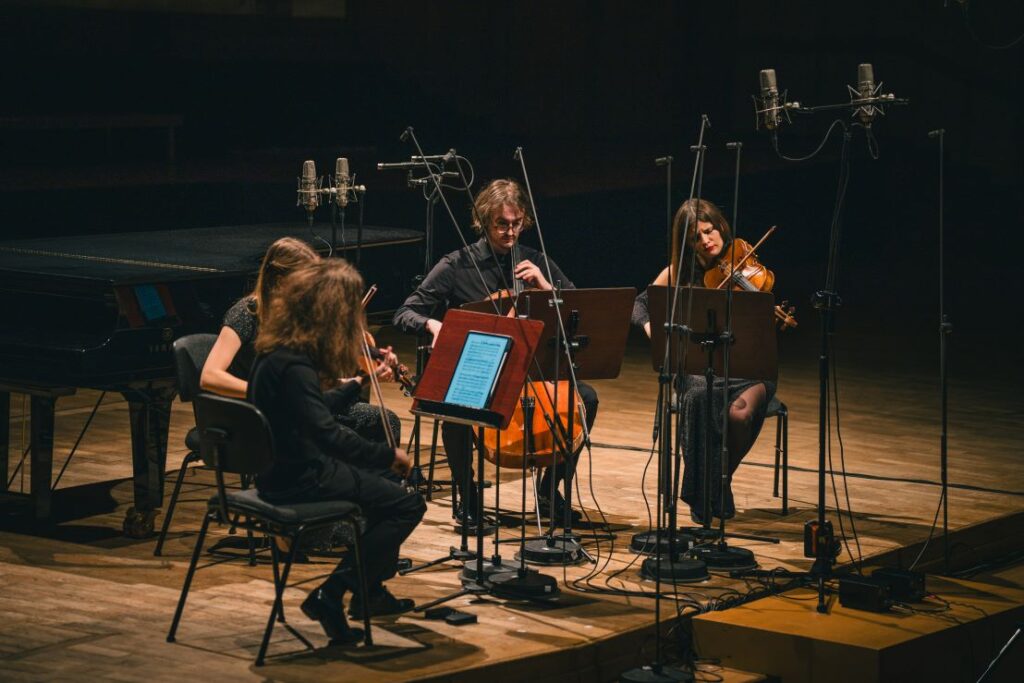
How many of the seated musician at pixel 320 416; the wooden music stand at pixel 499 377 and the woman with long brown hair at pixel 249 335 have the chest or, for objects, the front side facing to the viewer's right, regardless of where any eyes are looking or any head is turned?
2

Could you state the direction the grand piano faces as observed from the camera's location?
facing the viewer and to the left of the viewer

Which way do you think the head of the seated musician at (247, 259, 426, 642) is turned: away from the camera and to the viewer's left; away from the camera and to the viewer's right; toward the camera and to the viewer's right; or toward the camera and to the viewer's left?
away from the camera and to the viewer's right

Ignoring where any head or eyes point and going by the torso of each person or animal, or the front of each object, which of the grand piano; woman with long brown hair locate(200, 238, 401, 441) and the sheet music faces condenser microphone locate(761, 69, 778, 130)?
the woman with long brown hair

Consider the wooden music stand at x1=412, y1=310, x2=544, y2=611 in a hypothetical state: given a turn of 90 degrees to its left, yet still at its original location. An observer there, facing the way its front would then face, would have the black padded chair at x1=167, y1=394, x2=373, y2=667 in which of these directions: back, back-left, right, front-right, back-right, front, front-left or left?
right

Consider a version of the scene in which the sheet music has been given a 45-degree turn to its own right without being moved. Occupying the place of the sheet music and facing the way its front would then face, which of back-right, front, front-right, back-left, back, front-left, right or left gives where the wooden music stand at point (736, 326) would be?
back-right

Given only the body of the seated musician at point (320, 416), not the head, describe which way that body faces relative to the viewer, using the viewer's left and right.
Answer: facing to the right of the viewer

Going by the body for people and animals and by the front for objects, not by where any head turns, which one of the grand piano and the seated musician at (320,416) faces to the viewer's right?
the seated musician

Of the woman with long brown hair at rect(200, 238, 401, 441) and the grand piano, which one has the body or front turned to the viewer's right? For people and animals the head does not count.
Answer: the woman with long brown hair

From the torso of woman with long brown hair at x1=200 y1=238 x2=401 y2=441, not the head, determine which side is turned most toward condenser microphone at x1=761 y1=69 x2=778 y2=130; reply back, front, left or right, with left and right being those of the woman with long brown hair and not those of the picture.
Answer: front

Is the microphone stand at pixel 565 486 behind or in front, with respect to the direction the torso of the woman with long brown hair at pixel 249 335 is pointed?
in front

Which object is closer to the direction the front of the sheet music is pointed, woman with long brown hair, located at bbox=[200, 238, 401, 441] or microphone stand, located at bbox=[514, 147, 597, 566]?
the woman with long brown hair

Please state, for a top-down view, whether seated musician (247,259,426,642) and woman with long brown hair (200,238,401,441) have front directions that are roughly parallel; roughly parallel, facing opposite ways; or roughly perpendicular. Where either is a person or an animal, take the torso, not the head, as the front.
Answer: roughly parallel

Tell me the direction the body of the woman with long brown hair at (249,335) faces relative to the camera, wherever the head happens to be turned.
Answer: to the viewer's right
